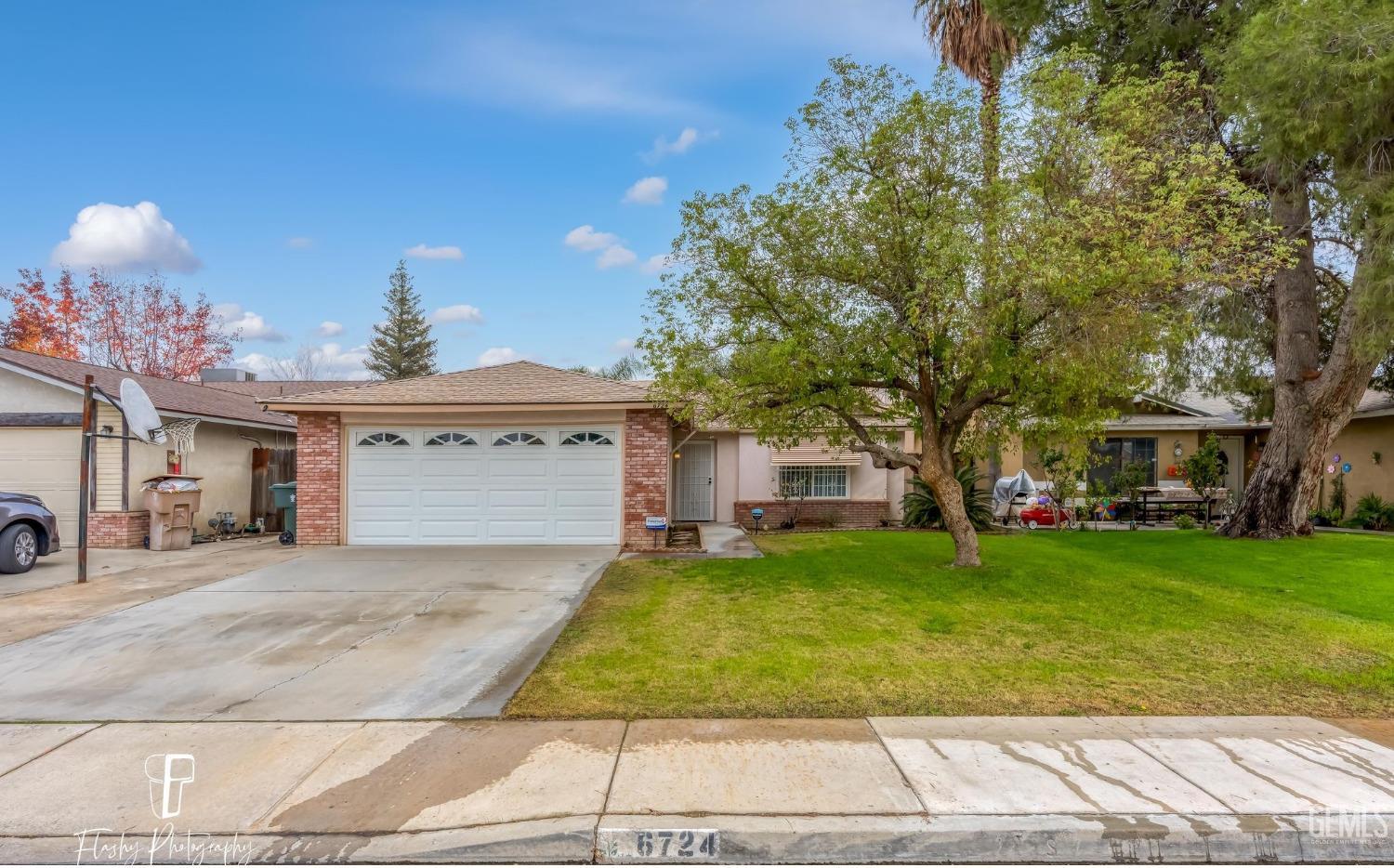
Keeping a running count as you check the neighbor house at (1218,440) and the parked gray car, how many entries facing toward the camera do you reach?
1

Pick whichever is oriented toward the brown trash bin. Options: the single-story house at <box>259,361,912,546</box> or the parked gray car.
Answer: the parked gray car

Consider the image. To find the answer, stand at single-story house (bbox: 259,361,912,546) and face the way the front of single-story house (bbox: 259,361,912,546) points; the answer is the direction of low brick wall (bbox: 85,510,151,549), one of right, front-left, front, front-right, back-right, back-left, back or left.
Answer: right

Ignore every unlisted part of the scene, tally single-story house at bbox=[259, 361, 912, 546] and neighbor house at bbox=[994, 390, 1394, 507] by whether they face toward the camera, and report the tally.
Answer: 2

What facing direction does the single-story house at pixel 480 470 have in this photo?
toward the camera

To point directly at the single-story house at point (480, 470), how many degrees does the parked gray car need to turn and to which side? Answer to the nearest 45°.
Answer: approximately 45° to its right

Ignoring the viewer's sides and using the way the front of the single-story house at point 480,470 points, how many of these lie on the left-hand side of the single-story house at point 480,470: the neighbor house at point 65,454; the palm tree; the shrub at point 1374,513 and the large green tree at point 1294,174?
3

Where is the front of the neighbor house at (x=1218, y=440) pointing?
toward the camera

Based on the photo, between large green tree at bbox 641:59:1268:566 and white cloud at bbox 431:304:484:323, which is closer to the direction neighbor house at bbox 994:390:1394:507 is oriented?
the large green tree

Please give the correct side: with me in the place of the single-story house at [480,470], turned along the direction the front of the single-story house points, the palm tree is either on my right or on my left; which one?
on my left

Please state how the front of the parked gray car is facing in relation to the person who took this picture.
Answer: facing away from the viewer and to the right of the viewer

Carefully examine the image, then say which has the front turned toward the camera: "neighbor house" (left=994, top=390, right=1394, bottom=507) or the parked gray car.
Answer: the neighbor house

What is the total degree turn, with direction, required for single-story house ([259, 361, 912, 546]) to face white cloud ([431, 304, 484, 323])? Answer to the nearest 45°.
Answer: approximately 180°

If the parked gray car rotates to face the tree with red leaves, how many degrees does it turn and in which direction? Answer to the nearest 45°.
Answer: approximately 45° to its left
